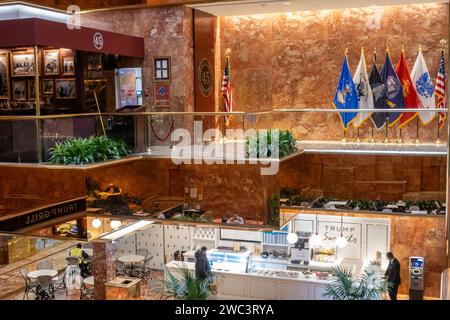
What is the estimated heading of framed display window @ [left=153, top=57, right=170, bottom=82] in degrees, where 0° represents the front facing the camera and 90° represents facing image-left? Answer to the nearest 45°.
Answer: approximately 0°

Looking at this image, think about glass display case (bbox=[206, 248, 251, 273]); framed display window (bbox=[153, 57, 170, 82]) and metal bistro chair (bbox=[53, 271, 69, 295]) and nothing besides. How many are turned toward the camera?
2

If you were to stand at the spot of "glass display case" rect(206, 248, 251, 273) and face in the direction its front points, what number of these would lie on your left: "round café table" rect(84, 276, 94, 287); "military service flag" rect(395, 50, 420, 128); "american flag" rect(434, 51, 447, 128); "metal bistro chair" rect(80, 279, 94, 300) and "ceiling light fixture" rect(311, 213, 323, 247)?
3

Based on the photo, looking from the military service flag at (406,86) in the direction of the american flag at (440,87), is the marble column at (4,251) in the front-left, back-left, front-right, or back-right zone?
back-right
